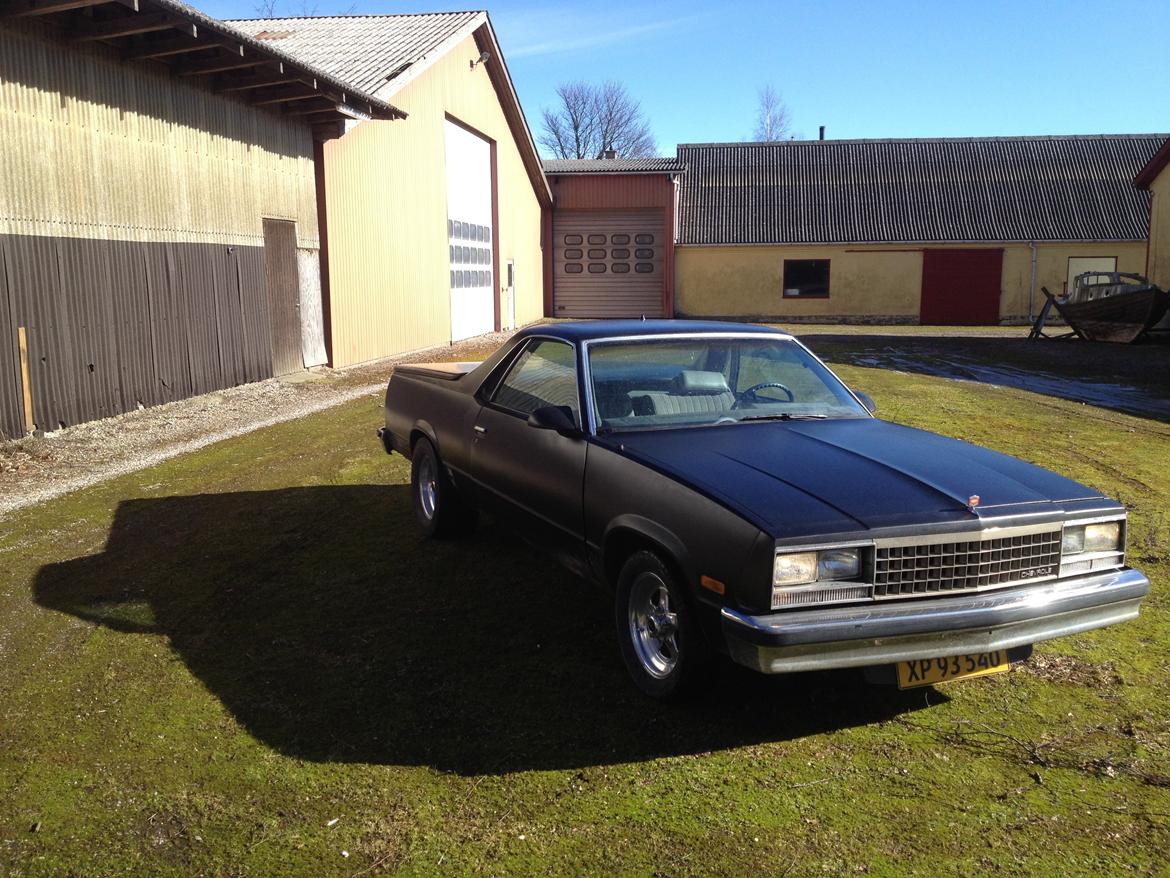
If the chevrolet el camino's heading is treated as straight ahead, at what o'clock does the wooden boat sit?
The wooden boat is roughly at 8 o'clock from the chevrolet el camino.

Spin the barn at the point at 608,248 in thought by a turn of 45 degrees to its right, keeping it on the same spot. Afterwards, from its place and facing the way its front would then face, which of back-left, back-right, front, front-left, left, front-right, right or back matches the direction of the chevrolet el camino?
front-left

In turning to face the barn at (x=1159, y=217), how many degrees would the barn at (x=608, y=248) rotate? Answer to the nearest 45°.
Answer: approximately 45° to its left

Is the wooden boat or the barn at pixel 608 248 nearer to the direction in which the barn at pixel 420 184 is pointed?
the wooden boat

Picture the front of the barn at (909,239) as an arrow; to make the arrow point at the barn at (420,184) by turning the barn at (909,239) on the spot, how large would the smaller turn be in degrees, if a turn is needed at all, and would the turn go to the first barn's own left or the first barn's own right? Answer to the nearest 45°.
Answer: approximately 45° to the first barn's own right

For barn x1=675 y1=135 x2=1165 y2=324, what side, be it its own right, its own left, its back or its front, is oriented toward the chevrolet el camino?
front

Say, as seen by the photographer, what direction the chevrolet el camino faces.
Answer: facing the viewer and to the right of the viewer

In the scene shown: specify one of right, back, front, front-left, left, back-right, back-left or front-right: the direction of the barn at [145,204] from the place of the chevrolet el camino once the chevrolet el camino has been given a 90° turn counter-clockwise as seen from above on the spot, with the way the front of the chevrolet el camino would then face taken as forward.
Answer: left

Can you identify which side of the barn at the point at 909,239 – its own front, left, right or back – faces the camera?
front

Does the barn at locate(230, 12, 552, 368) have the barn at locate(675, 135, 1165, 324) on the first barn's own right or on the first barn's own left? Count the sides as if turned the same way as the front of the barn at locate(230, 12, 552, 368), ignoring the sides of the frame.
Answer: on the first barn's own left

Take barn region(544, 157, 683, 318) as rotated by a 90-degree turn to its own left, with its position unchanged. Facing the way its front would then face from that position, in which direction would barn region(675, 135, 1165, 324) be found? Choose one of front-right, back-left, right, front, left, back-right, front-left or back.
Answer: front

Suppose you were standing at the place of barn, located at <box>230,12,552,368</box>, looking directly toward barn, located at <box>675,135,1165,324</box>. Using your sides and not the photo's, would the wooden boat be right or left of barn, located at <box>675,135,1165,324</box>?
right

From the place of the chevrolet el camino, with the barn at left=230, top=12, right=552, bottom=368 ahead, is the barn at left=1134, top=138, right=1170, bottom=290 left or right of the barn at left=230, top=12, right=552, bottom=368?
right

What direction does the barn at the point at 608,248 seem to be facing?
toward the camera
